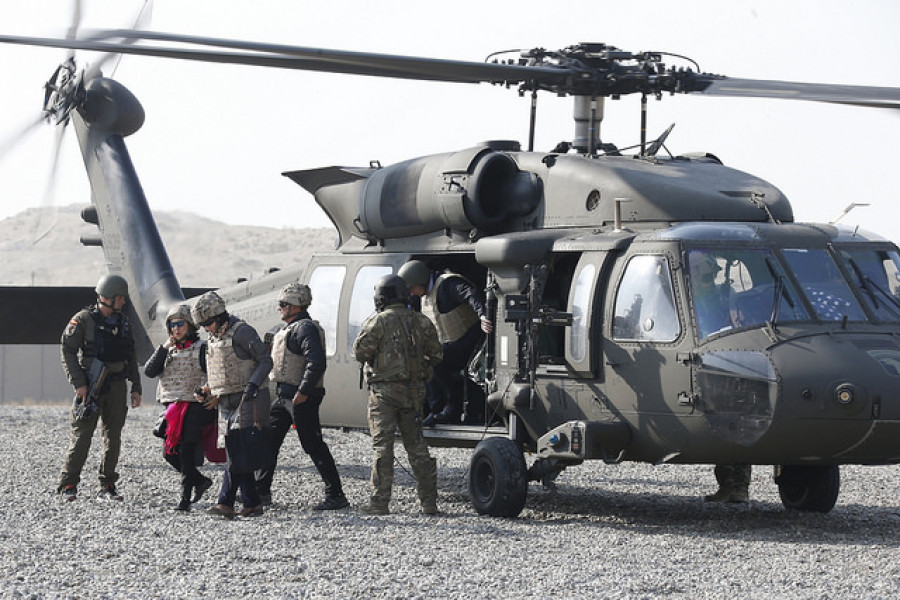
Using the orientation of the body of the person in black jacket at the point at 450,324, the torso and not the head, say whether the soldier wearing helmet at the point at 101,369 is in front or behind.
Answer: in front

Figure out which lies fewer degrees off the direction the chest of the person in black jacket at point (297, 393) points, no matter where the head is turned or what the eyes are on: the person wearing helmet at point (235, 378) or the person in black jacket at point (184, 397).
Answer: the person in black jacket

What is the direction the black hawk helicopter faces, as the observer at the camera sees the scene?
facing the viewer and to the right of the viewer

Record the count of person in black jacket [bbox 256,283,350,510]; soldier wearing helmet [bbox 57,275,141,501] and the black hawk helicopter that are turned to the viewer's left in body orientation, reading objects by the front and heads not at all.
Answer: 1

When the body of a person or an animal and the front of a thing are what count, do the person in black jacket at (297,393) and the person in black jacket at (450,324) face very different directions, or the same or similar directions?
same or similar directions

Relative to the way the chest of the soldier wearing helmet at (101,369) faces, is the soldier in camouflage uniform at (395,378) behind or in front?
in front

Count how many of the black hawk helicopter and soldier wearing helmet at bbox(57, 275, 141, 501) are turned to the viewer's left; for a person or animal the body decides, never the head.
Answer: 0

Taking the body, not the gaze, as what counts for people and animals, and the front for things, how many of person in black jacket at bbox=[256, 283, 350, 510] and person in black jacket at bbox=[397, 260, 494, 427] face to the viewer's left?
2

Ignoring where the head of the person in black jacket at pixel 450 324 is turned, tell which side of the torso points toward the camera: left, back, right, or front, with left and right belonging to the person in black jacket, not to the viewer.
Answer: left

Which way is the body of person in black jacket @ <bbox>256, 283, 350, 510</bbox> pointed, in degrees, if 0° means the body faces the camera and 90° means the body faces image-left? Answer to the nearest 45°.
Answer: approximately 90°

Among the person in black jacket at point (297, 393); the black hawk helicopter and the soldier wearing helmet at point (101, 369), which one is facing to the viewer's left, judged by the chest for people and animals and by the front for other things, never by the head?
the person in black jacket

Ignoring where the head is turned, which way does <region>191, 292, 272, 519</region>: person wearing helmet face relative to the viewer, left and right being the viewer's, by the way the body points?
facing the viewer and to the left of the viewer

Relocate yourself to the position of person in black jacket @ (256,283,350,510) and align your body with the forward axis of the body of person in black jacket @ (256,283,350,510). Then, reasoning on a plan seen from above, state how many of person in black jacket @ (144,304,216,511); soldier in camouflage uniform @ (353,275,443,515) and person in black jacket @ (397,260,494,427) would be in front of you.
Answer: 1

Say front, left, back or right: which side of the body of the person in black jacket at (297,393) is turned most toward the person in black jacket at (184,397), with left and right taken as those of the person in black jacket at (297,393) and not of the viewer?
front
